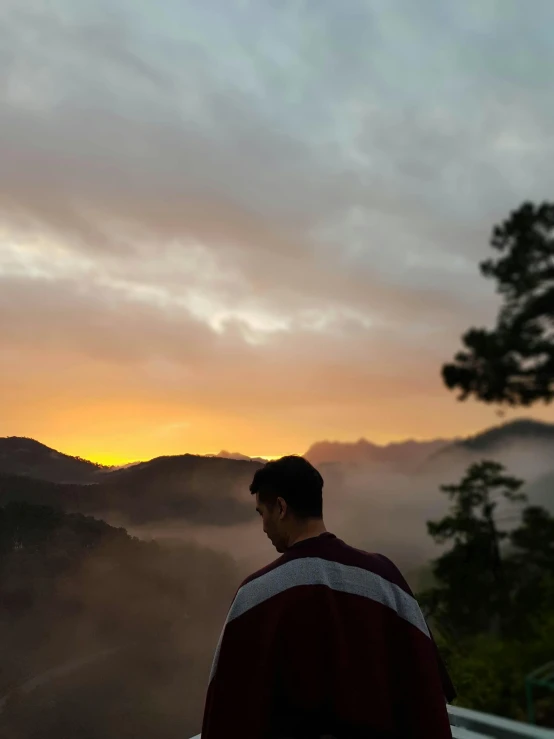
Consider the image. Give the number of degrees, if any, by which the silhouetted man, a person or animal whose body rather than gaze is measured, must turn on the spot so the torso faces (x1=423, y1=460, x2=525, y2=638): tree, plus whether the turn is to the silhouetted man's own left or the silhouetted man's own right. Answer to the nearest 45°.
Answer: approximately 45° to the silhouetted man's own right

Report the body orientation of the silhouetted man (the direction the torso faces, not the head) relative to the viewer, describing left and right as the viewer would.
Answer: facing away from the viewer and to the left of the viewer

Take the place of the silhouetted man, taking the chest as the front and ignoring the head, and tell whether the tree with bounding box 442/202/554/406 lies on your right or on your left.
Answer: on your right

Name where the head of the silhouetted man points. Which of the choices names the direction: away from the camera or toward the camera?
away from the camera
